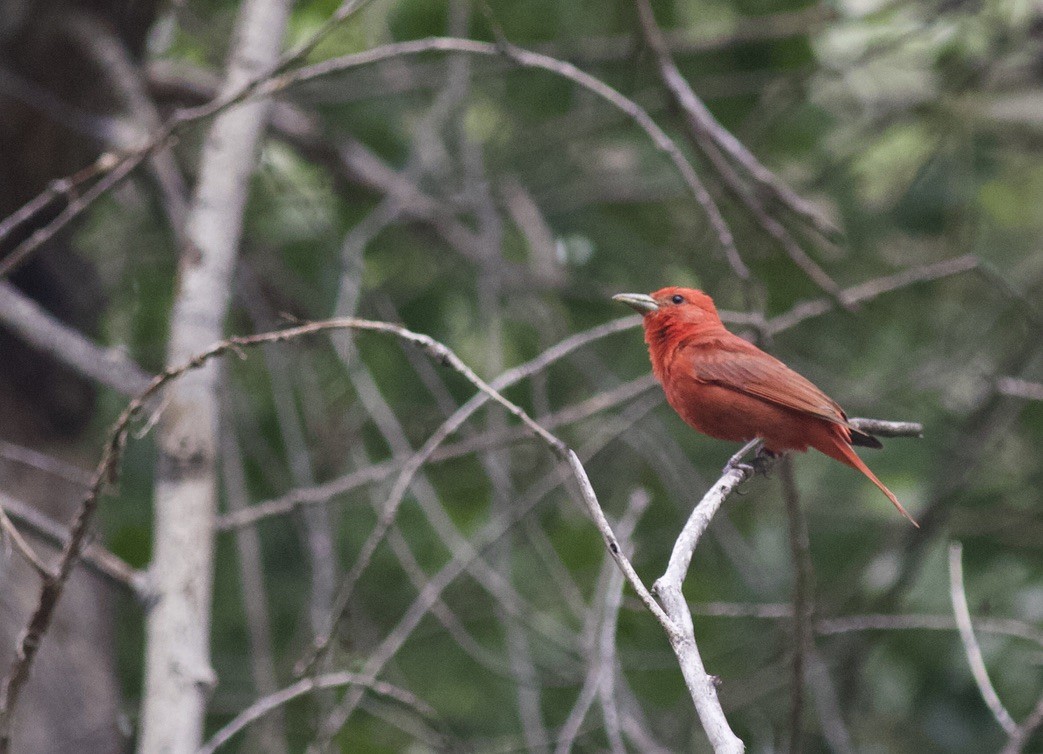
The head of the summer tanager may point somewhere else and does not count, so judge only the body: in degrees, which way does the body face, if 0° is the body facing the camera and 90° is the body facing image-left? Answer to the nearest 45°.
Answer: approximately 90°

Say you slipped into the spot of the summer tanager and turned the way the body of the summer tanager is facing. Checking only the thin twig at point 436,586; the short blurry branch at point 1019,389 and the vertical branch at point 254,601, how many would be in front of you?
2

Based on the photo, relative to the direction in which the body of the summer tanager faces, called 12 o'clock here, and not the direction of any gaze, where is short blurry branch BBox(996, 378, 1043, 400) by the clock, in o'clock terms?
The short blurry branch is roughly at 5 o'clock from the summer tanager.

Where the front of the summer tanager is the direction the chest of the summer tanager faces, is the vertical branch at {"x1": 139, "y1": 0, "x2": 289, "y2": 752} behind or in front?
in front

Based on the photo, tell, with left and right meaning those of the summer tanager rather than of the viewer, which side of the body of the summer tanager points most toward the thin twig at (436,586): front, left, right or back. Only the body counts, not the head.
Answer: front

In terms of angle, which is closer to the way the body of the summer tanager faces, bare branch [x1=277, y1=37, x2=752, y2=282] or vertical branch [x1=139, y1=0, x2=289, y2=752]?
the vertical branch
